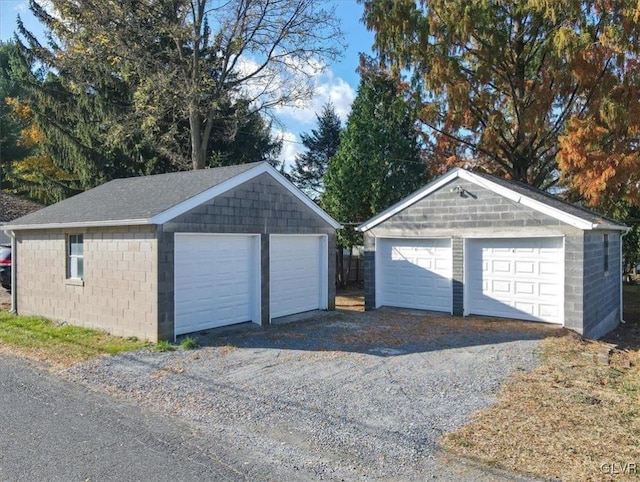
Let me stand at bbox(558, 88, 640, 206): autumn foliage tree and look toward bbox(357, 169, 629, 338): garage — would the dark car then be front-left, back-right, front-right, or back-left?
front-right

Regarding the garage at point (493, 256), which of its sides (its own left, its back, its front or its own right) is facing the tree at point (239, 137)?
right

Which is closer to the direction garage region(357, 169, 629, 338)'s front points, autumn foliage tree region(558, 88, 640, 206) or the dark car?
the dark car

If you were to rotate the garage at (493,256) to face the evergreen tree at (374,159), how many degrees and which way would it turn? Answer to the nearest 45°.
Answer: approximately 90° to its right

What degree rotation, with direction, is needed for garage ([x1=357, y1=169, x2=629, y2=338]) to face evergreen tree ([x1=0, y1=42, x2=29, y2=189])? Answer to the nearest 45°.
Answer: approximately 45° to its right

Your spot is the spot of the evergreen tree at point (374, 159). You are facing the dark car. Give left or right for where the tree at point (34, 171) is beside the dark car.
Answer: right

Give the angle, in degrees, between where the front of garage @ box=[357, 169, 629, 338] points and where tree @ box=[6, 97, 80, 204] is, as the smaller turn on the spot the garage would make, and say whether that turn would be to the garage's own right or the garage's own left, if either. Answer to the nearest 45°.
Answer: approximately 45° to the garage's own right

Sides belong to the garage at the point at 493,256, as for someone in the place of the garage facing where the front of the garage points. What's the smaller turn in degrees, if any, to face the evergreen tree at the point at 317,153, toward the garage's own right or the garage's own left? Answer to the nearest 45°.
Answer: approximately 90° to the garage's own right

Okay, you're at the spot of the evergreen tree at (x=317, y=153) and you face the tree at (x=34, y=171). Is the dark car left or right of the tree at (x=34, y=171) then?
left

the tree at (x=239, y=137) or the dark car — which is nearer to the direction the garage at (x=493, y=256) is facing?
the dark car

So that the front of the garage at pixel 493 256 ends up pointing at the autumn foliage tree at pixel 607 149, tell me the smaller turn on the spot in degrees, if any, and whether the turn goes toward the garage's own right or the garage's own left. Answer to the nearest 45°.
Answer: approximately 180°
